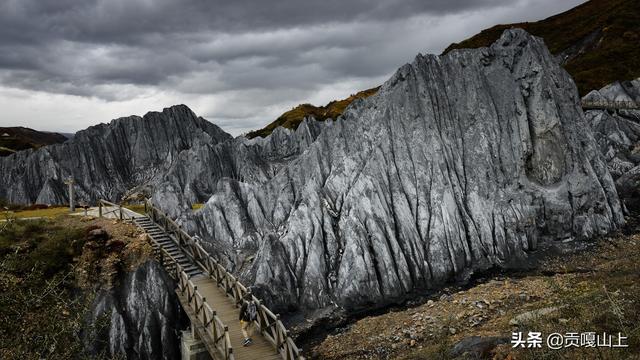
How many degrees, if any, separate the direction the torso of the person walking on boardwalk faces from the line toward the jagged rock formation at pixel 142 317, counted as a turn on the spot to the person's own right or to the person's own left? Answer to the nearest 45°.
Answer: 0° — they already face it

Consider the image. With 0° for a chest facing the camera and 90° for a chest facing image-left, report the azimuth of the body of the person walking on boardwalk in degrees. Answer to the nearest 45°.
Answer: approximately 135°
